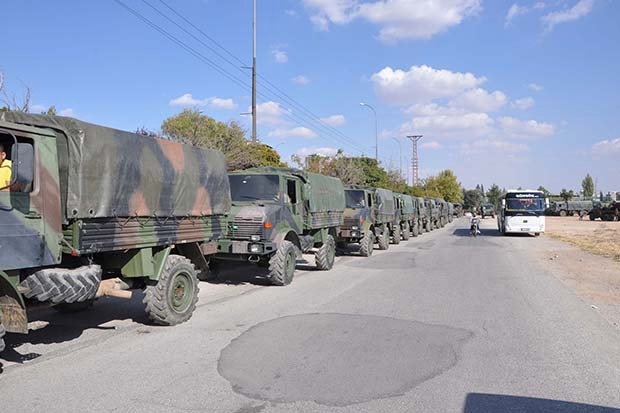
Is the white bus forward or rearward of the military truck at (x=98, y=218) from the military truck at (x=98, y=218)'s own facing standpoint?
rearward

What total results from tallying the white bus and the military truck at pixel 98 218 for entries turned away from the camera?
0

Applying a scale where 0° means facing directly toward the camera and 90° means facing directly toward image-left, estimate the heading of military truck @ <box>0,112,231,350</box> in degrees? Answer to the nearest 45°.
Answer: approximately 45°

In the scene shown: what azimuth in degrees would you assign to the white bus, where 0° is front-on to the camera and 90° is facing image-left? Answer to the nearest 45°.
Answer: approximately 0°

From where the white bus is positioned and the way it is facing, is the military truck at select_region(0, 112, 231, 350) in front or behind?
in front

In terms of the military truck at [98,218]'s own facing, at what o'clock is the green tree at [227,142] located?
The green tree is roughly at 5 o'clock from the military truck.

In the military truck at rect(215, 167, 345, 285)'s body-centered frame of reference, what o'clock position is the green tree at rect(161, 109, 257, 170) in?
The green tree is roughly at 4 o'clock from the military truck.

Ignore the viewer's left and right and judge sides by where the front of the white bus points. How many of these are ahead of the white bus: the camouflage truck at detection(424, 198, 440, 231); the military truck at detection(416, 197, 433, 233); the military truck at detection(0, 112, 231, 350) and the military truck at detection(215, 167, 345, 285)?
2

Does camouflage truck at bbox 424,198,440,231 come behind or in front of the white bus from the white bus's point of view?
behind

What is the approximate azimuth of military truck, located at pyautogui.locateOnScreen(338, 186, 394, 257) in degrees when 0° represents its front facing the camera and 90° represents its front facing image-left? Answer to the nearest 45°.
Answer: approximately 45°

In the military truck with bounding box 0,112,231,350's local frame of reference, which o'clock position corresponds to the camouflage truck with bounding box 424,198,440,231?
The camouflage truck is roughly at 6 o'clock from the military truck.
